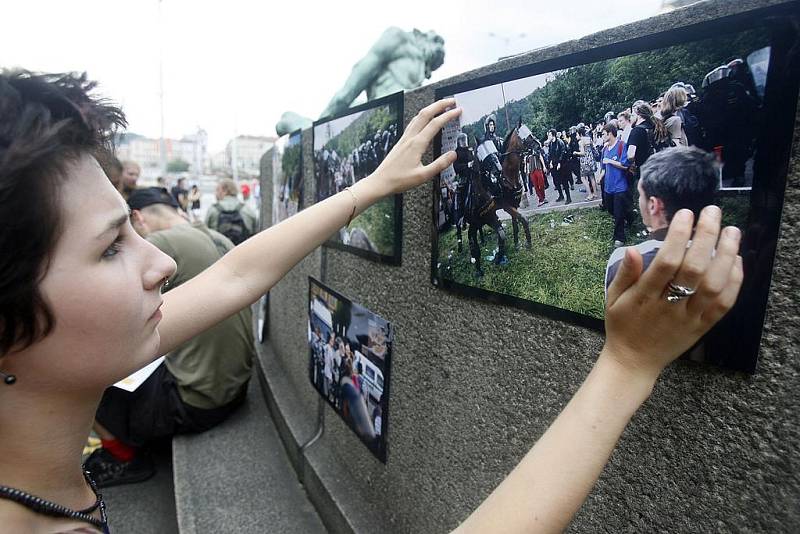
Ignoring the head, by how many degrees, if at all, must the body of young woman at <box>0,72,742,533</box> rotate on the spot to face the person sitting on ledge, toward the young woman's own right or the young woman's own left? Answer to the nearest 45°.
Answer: approximately 90° to the young woman's own left

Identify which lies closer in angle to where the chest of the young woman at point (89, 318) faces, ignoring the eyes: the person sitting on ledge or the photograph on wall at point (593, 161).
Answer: the photograph on wall

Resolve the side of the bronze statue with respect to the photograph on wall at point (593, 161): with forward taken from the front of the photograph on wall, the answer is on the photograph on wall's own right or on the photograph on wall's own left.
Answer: on the photograph on wall's own right

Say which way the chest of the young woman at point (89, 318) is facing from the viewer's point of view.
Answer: to the viewer's right

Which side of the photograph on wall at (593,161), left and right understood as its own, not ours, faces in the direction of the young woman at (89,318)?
front

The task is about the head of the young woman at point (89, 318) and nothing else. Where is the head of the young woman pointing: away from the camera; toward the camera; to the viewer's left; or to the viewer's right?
to the viewer's right

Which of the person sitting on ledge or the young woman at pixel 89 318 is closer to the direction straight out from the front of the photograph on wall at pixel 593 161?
the young woman

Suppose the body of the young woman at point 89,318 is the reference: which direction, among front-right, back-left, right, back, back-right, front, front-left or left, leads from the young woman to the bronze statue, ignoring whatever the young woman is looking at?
left

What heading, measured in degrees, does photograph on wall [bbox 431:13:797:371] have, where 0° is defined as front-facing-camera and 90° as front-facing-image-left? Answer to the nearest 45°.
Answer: approximately 45°
